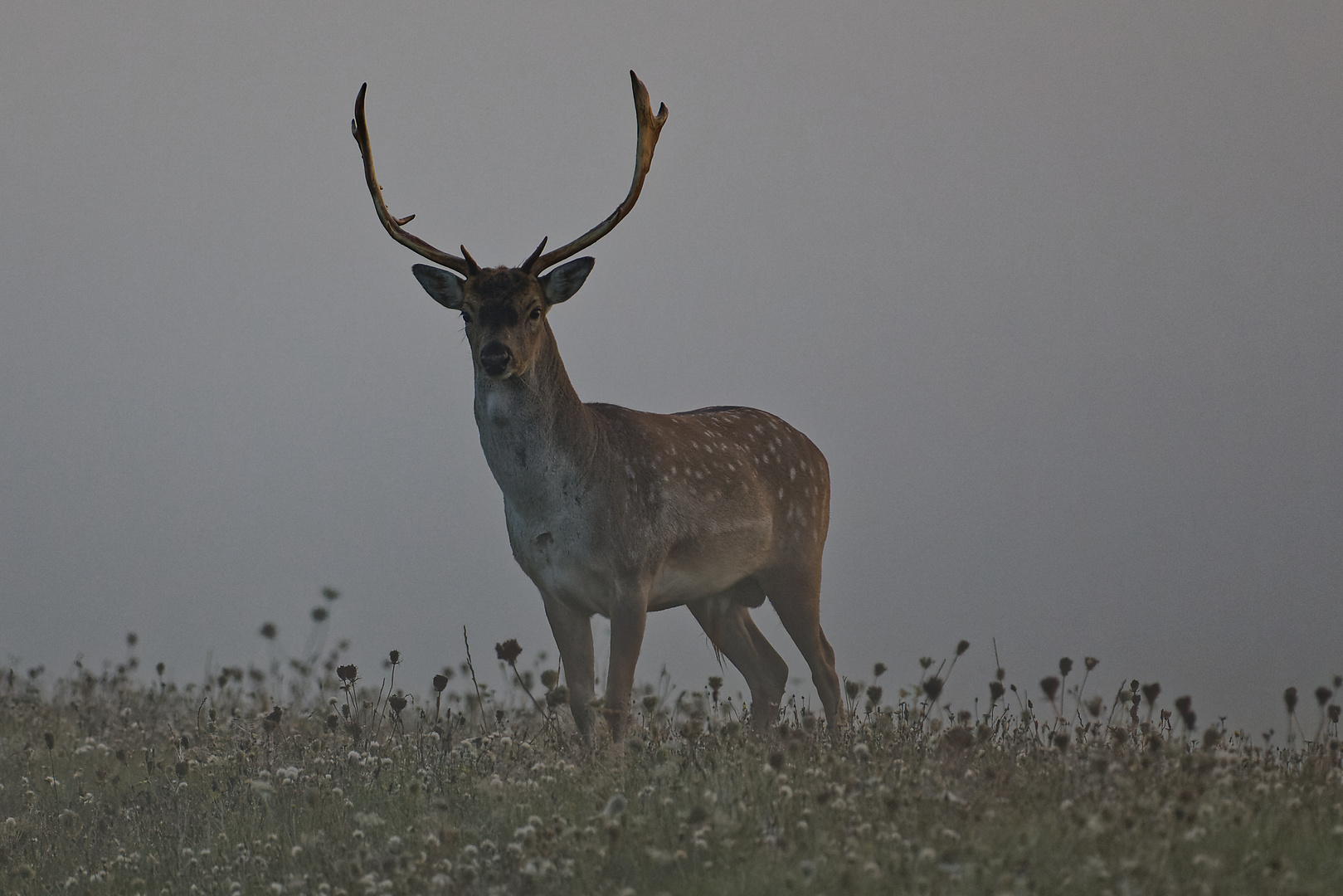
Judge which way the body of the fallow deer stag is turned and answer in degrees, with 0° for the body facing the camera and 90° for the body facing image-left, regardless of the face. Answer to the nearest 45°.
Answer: approximately 45°
